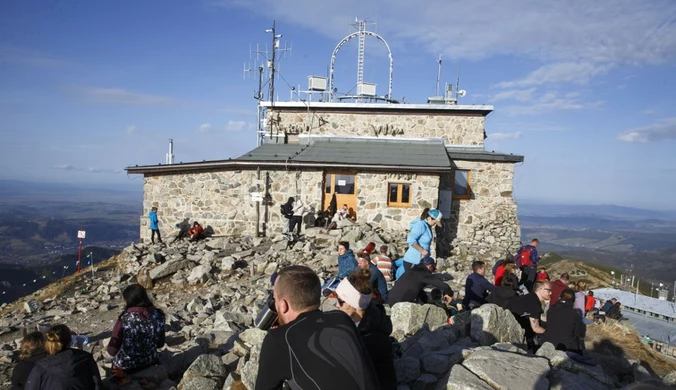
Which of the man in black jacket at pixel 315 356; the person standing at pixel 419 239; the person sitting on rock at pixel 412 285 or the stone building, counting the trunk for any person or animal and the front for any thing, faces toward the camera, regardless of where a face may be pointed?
the stone building

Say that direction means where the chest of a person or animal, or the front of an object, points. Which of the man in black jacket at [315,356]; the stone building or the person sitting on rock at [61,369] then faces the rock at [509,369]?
the stone building

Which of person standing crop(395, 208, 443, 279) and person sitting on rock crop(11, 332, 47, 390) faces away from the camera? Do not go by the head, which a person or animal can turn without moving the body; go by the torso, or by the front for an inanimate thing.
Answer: the person sitting on rock

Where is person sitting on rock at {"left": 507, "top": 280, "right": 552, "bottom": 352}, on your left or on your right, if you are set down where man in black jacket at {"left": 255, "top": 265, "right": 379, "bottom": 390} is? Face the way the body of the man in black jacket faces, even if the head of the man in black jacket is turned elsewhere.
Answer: on your right

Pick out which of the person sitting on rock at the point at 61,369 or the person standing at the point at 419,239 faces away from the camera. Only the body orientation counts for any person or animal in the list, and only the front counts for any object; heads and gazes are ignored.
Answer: the person sitting on rock

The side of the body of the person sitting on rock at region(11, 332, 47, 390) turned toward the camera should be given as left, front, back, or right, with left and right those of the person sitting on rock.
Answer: back

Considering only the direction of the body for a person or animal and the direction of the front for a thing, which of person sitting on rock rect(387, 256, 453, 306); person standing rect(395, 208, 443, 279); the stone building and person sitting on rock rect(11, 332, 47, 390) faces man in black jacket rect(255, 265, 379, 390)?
the stone building

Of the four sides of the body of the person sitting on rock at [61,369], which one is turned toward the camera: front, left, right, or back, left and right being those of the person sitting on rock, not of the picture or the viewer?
back

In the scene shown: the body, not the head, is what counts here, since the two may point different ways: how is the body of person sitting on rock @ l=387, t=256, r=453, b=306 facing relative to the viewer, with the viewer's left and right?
facing to the right of the viewer

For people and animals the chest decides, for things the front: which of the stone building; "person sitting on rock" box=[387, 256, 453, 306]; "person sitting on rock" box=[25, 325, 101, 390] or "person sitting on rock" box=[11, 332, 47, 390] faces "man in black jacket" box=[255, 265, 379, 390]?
the stone building
